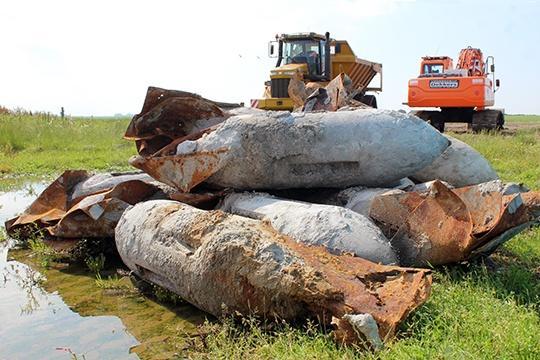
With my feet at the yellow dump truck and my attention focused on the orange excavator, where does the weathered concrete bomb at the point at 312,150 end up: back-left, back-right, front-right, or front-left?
back-right

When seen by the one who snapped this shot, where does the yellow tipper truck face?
facing the viewer and to the left of the viewer

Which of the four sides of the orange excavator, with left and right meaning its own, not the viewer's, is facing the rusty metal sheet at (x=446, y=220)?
back

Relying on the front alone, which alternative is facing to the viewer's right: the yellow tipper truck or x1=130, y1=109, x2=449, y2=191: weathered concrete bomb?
the weathered concrete bomb

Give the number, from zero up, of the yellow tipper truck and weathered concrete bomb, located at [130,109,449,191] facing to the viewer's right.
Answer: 1

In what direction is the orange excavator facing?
away from the camera

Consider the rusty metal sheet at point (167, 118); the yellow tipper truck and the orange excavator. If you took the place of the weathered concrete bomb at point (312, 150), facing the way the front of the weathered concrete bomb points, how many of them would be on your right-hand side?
0

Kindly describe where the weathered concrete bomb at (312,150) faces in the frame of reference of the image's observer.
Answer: facing to the right of the viewer

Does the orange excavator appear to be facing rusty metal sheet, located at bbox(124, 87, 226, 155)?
no

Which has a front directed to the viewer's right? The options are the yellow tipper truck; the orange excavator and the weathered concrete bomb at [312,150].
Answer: the weathered concrete bomb

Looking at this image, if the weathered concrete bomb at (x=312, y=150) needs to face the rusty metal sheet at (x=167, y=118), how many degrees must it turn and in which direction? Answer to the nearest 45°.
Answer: approximately 135° to its left

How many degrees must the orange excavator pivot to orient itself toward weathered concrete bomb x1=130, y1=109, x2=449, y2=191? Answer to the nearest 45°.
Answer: approximately 180°

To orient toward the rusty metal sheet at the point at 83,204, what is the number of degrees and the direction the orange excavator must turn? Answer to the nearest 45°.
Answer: approximately 180°

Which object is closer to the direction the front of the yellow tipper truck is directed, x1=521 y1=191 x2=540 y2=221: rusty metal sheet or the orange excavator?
the rusty metal sheet

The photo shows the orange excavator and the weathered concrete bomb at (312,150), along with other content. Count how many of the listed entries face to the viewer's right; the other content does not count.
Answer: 1

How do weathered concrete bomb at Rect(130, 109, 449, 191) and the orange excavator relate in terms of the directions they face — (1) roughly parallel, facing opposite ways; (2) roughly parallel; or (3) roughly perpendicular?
roughly perpendicular

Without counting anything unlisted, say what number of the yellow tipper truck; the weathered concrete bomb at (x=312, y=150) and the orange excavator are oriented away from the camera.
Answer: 1

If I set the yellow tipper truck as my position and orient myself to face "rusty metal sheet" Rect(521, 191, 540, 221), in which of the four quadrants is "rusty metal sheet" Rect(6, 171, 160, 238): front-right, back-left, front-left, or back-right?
front-right

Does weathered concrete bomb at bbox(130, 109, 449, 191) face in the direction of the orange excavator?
no
